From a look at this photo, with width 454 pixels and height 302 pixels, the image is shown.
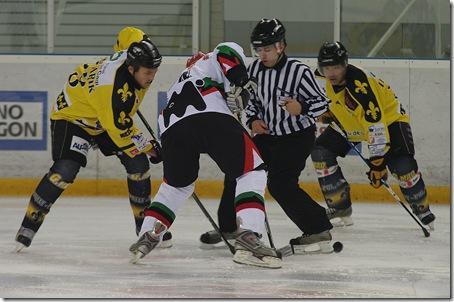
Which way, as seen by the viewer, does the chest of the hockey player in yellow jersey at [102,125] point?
to the viewer's right

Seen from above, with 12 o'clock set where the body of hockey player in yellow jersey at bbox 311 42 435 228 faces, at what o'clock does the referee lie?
The referee is roughly at 11 o'clock from the hockey player in yellow jersey.

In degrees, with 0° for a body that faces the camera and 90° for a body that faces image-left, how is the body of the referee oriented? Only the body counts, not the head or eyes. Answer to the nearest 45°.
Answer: approximately 45°

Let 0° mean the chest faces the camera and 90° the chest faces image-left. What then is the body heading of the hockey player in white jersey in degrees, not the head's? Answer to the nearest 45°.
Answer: approximately 225°

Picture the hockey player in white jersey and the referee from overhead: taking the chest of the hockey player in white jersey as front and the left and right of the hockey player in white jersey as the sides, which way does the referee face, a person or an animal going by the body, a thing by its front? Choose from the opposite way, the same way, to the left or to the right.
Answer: the opposite way
